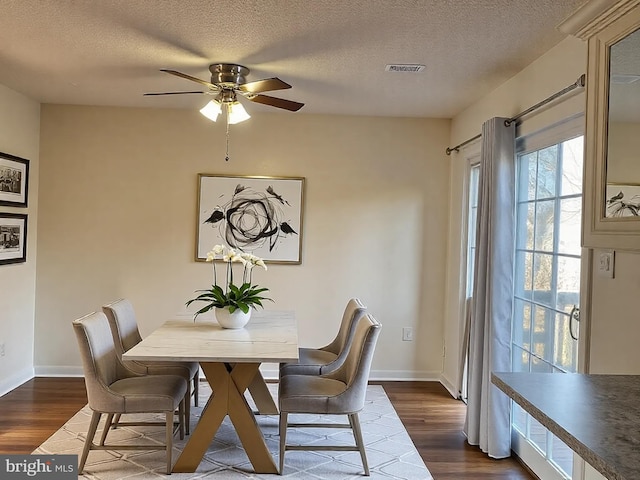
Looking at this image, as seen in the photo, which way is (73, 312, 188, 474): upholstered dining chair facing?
to the viewer's right

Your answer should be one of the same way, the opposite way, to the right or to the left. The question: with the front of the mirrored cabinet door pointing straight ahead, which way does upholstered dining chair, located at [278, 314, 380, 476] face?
the same way

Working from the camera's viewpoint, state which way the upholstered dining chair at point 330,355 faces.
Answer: facing to the left of the viewer

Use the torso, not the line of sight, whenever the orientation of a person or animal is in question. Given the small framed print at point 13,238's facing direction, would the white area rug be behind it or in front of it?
in front

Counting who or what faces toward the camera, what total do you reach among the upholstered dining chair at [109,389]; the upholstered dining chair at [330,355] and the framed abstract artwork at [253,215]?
1

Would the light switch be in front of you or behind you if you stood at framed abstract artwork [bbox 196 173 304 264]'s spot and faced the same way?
in front

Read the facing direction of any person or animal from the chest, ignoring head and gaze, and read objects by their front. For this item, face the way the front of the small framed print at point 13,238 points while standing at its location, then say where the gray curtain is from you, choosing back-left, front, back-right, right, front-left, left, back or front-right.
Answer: front

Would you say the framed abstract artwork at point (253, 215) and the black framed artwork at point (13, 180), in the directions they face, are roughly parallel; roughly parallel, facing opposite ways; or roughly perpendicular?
roughly perpendicular

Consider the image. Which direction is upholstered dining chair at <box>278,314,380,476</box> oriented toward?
to the viewer's left

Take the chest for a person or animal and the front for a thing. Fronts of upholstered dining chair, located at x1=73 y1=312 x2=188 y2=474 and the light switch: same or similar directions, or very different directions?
very different directions

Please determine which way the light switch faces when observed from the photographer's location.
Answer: facing the viewer and to the left of the viewer

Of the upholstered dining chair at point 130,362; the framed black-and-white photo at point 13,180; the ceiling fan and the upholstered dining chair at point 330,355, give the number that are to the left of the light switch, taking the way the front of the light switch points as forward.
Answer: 0

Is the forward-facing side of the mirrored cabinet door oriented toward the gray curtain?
no

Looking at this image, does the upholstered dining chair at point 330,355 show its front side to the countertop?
no

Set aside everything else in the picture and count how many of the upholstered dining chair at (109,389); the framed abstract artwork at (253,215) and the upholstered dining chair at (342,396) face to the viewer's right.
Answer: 1

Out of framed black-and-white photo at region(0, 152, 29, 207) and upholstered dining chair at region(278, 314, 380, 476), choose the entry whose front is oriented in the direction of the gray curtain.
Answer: the framed black-and-white photo

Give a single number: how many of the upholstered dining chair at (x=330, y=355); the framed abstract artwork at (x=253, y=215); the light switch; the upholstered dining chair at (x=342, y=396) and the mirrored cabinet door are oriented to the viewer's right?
0

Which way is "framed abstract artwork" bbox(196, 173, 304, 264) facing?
toward the camera
